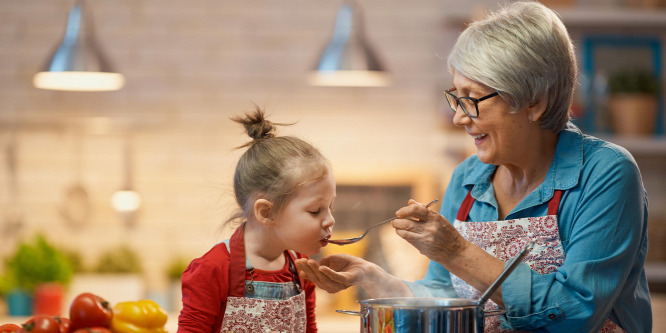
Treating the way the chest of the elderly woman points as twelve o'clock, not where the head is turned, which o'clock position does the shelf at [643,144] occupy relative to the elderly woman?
The shelf is roughly at 5 o'clock from the elderly woman.

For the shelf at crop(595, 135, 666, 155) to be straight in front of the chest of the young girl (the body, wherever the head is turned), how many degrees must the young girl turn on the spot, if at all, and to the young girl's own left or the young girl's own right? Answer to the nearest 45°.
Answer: approximately 90° to the young girl's own left

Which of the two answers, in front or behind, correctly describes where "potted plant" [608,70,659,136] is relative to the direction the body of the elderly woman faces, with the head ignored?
behind

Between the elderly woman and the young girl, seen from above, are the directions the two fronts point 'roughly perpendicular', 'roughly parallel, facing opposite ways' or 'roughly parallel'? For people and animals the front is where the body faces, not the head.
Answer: roughly perpendicular

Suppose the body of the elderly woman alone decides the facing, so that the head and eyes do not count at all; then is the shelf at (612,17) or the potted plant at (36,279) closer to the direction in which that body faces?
the potted plant

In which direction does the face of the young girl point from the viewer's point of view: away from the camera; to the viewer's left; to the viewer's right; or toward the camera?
to the viewer's right

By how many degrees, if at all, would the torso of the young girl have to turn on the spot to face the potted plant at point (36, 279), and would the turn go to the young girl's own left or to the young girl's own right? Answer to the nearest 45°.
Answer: approximately 180°

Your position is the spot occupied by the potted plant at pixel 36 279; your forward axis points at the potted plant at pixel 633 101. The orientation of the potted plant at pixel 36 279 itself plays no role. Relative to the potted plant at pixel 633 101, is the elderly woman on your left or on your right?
right

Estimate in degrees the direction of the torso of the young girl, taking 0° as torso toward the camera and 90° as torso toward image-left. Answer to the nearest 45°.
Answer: approximately 315°
